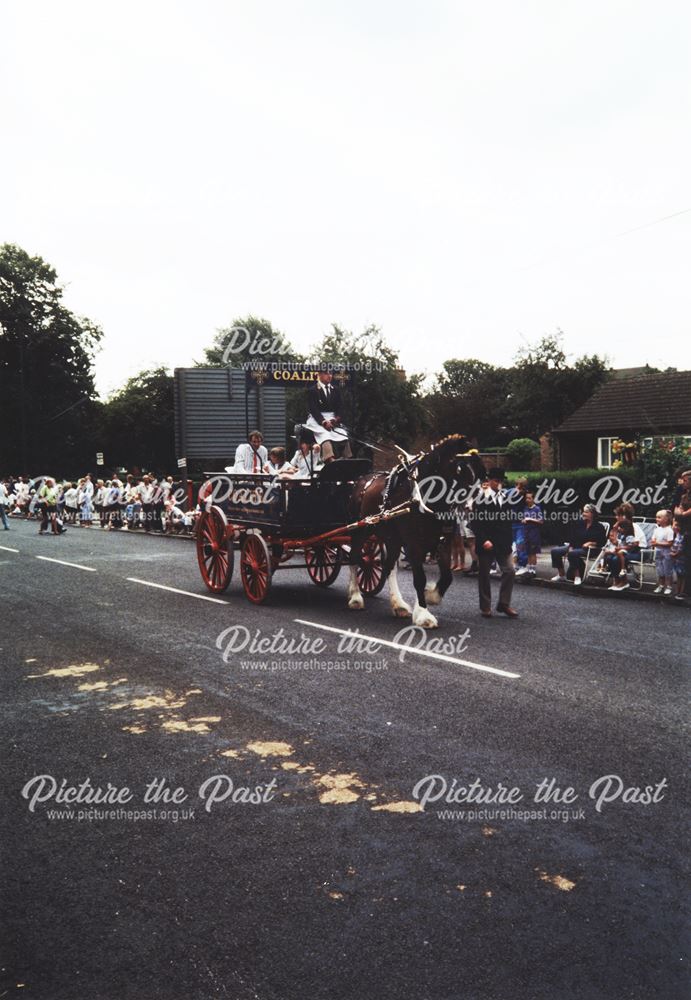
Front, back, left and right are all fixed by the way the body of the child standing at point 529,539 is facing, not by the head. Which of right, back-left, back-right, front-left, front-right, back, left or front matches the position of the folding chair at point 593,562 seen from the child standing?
left

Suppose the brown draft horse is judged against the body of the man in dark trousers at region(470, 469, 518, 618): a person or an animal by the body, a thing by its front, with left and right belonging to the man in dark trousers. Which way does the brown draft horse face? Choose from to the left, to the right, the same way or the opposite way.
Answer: the same way

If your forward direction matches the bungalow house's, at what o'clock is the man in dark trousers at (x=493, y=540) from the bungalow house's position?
The man in dark trousers is roughly at 12 o'clock from the bungalow house.

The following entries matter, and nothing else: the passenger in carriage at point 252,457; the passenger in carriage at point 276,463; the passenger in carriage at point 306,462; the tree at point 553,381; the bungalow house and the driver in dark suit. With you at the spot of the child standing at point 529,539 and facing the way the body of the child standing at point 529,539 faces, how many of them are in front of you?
4

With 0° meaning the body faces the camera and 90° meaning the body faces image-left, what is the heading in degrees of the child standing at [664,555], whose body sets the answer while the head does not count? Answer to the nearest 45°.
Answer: approximately 45°

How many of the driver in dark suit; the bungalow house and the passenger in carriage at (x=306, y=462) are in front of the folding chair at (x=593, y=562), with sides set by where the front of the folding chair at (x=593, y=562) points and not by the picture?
2

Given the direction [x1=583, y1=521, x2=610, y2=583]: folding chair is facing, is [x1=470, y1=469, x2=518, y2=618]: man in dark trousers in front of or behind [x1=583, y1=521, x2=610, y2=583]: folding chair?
in front

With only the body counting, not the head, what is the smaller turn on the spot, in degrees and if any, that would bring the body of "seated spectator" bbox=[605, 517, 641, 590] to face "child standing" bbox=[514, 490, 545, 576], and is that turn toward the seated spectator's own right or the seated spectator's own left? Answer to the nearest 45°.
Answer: approximately 90° to the seated spectator's own right

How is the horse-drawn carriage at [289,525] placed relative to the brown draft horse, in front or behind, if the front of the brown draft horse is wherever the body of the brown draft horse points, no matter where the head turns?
behind

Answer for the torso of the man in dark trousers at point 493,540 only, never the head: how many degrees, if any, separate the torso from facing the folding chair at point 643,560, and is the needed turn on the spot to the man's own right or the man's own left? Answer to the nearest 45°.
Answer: approximately 90° to the man's own left

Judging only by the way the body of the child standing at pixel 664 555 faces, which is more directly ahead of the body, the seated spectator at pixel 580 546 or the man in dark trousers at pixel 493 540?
the man in dark trousers

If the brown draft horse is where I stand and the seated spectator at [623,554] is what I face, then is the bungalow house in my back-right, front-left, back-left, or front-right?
front-left

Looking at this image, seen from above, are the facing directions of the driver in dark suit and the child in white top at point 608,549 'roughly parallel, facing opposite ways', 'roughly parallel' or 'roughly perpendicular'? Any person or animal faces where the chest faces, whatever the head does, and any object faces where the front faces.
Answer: roughly perpendicular

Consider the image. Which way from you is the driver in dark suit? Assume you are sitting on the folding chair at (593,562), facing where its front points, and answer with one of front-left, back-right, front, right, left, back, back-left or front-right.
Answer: front

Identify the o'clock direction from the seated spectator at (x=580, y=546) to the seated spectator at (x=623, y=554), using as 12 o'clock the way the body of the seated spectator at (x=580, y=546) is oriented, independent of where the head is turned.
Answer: the seated spectator at (x=623, y=554) is roughly at 9 o'clock from the seated spectator at (x=580, y=546).

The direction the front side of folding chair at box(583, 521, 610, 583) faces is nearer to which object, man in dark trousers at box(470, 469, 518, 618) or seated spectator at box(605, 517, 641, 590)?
the man in dark trousers

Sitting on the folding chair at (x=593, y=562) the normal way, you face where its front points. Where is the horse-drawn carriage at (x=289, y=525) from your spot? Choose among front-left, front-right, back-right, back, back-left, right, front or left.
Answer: front

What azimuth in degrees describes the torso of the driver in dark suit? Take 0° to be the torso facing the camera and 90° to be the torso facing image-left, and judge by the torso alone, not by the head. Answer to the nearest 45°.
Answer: approximately 315°
